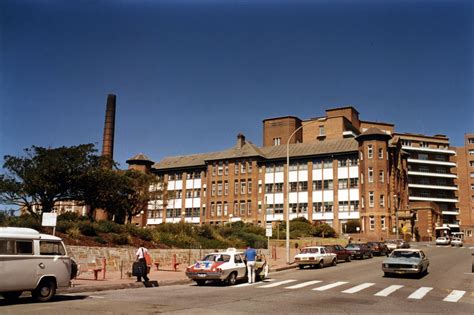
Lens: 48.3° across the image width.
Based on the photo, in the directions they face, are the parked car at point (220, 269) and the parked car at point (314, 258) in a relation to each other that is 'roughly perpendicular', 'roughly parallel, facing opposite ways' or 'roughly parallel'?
roughly parallel

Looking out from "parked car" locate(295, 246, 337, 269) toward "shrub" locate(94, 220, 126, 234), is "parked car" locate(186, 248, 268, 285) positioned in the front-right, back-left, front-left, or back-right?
front-left

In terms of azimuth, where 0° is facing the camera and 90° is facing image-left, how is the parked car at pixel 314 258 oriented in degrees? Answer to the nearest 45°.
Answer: approximately 225°

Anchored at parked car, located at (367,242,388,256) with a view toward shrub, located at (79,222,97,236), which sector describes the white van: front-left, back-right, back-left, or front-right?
front-left

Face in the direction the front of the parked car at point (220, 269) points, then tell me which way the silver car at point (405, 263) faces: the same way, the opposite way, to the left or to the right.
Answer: the opposite way

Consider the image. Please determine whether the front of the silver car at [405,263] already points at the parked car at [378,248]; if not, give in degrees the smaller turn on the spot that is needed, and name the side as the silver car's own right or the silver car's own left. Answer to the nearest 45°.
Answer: approximately 135° to the silver car's own right

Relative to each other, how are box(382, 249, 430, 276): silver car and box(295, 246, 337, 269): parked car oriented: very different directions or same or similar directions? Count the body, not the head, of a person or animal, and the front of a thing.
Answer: very different directions

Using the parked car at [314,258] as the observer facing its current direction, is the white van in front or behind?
behind

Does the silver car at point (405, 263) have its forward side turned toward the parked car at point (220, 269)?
no

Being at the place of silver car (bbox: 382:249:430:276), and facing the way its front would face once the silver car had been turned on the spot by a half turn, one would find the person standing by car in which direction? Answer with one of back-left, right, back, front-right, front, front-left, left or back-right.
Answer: back

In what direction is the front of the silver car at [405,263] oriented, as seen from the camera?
facing the viewer and to the left of the viewer

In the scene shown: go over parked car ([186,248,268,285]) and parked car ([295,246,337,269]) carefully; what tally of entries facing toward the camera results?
0
